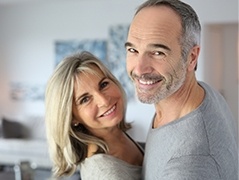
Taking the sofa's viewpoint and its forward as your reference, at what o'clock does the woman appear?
The woman is roughly at 12 o'clock from the sofa.

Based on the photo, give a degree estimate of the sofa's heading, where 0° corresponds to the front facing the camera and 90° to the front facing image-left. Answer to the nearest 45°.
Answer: approximately 0°

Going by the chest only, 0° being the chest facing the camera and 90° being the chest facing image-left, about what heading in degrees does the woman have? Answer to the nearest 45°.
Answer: approximately 315°
